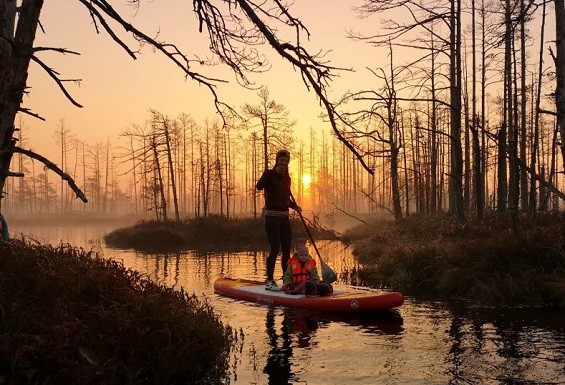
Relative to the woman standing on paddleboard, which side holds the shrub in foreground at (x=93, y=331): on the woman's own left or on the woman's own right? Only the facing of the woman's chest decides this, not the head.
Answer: on the woman's own right
